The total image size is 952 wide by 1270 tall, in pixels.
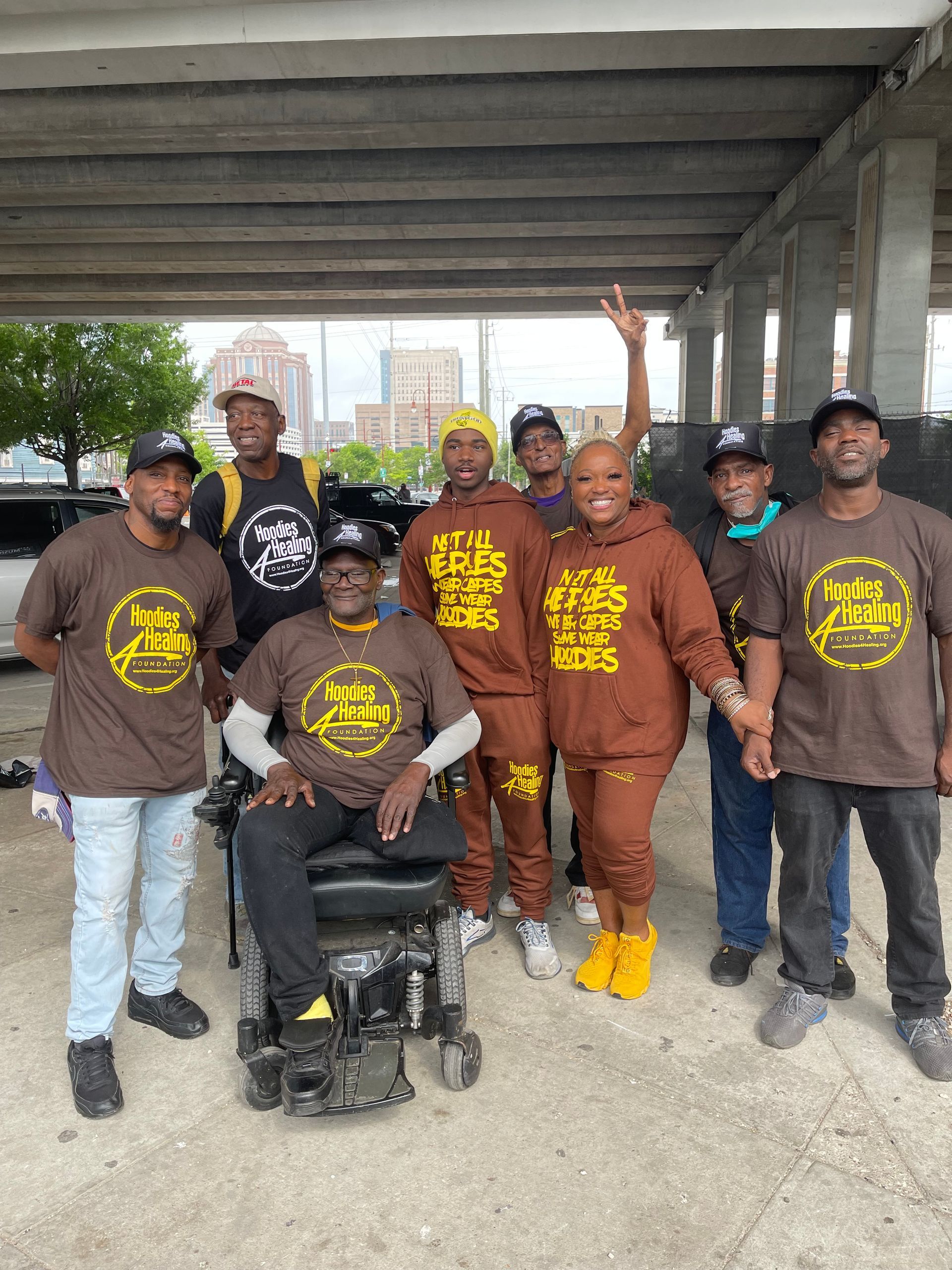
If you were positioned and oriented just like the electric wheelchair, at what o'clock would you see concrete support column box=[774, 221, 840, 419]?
The concrete support column is roughly at 7 o'clock from the electric wheelchair.

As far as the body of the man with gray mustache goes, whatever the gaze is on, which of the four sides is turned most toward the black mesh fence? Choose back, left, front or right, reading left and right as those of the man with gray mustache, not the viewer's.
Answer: back

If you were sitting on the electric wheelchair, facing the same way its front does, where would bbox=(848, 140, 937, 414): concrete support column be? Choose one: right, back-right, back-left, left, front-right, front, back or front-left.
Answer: back-left

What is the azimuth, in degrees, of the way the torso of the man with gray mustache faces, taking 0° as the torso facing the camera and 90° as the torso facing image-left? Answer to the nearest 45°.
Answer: approximately 0°

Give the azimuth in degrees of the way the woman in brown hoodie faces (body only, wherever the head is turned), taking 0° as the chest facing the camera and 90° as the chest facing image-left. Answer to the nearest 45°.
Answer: approximately 45°

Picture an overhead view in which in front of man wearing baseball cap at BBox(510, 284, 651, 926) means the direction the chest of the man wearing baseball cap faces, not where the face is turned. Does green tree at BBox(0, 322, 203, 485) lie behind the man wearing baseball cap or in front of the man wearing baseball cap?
behind

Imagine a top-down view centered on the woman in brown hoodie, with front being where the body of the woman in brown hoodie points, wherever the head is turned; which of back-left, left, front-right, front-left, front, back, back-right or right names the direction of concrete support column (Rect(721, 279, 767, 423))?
back-right

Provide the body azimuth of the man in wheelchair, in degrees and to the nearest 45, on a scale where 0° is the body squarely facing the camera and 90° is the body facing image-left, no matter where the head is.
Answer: approximately 0°

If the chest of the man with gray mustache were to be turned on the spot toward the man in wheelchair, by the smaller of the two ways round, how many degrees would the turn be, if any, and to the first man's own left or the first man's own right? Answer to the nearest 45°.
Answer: approximately 45° to the first man's own right
